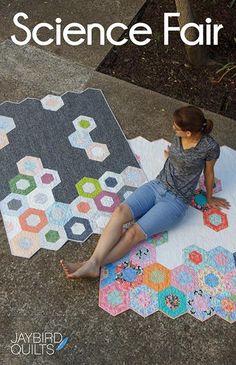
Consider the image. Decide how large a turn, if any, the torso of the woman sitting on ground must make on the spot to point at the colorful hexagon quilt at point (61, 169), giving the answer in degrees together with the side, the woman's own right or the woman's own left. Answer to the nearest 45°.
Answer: approximately 90° to the woman's own right

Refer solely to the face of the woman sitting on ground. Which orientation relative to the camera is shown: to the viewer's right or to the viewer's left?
to the viewer's left

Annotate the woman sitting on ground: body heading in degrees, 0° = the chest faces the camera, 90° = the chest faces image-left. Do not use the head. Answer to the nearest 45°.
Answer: approximately 45°
